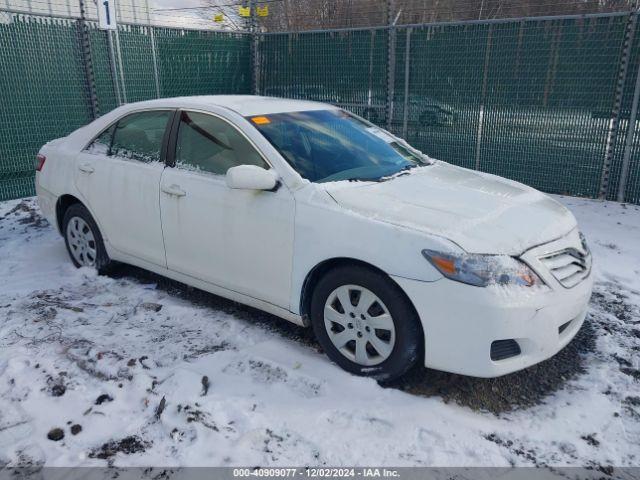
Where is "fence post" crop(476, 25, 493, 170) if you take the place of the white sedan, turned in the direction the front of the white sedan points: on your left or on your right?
on your left

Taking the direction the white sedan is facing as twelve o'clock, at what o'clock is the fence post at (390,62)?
The fence post is roughly at 8 o'clock from the white sedan.

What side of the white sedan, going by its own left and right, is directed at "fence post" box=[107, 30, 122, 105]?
back

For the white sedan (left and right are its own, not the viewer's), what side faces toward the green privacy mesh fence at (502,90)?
left

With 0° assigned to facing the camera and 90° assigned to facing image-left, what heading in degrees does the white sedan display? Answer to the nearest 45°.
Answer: approximately 315°

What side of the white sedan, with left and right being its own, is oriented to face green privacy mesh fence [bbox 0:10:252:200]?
back

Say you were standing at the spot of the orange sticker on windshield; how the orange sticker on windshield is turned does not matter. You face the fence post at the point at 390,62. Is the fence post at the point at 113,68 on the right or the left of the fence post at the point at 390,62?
left

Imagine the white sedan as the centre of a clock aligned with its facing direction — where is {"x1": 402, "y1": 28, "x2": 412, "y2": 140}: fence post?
The fence post is roughly at 8 o'clock from the white sedan.

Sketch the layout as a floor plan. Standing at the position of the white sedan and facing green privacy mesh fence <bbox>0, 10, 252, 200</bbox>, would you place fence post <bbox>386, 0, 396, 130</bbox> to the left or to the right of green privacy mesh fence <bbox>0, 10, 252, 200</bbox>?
right
